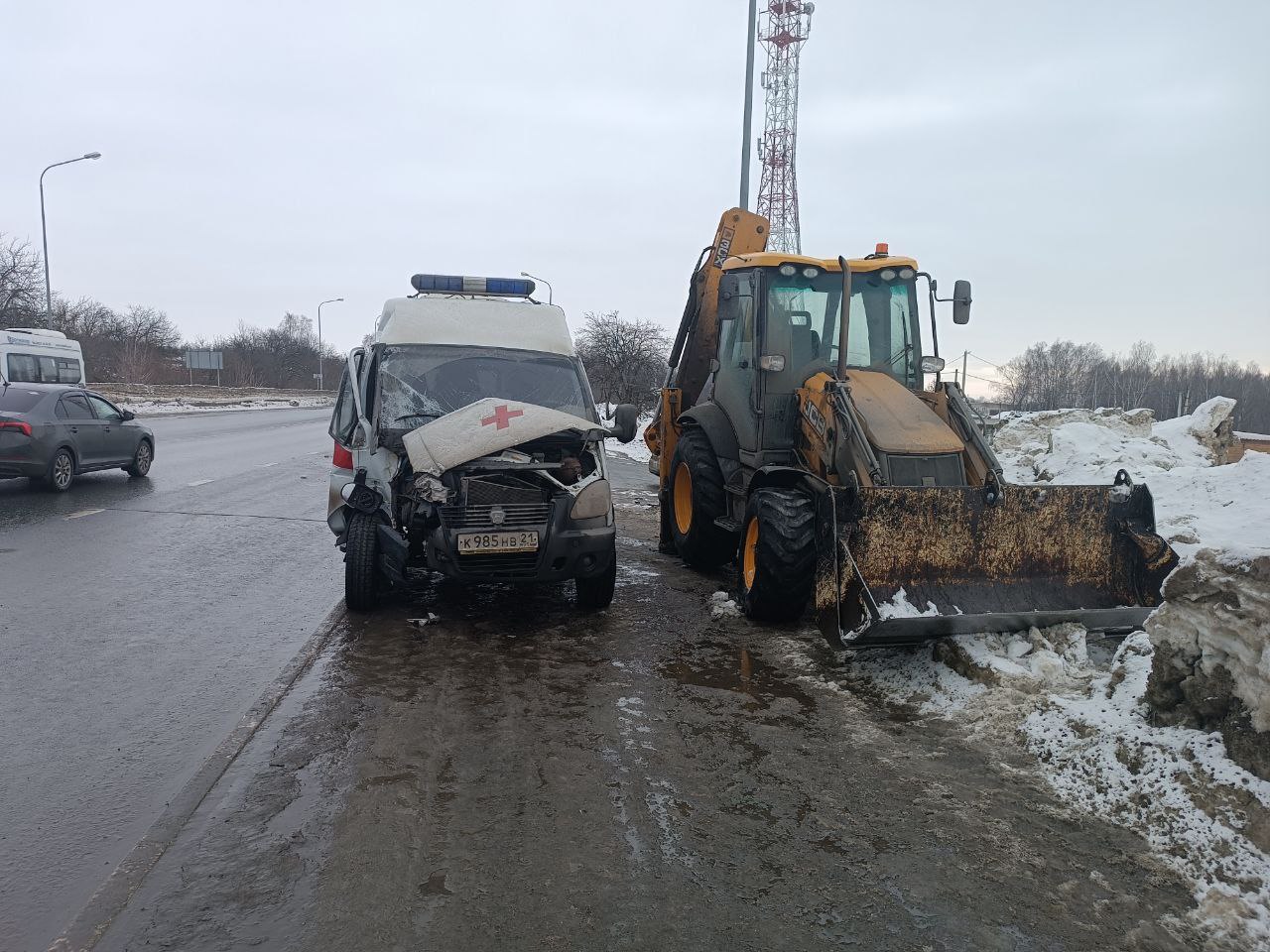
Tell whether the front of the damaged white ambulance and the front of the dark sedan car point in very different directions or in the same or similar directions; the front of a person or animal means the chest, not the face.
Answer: very different directions

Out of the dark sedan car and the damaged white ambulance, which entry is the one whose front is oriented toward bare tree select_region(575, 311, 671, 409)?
the dark sedan car

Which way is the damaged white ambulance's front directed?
toward the camera

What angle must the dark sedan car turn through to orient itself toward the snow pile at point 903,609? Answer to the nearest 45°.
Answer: approximately 135° to its right

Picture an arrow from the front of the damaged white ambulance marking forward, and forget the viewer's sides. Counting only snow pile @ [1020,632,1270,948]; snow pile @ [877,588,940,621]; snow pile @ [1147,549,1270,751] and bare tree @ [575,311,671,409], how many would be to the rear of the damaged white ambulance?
1

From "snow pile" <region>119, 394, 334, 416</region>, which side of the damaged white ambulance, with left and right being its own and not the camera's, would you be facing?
back

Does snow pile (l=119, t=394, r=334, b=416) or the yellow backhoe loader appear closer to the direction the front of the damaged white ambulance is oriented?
the yellow backhoe loader

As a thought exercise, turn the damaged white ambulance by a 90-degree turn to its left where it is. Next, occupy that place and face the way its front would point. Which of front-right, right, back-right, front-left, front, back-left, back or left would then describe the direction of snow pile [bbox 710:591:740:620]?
front

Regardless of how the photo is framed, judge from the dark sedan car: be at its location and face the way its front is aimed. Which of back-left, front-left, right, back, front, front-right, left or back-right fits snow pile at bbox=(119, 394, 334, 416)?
front-left

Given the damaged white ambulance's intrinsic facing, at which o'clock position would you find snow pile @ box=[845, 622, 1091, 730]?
The snow pile is roughly at 10 o'clock from the damaged white ambulance.

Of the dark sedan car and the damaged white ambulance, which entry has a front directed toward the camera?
the damaged white ambulance

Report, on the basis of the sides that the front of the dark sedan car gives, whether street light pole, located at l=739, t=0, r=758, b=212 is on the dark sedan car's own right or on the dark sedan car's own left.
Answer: on the dark sedan car's own right

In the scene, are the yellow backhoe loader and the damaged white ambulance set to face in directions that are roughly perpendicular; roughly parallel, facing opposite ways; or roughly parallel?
roughly parallel

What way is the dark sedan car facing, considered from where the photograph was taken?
facing away from the viewer and to the right of the viewer

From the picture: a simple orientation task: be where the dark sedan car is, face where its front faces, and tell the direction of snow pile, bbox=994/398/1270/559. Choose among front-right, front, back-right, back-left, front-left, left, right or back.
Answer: right

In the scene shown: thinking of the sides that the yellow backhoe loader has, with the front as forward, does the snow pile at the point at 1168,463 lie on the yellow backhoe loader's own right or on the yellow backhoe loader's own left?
on the yellow backhoe loader's own left

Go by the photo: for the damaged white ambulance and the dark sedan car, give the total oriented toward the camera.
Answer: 1

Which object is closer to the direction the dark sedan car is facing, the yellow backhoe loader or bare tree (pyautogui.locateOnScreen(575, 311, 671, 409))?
the bare tree
